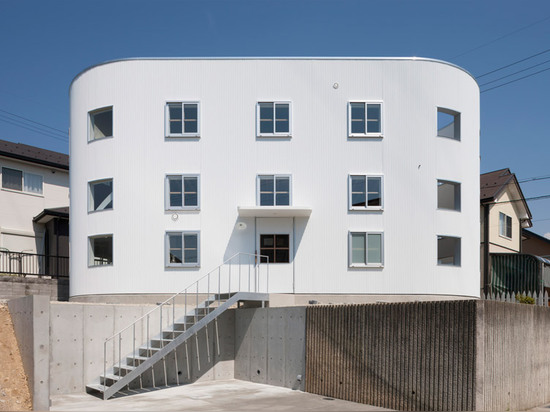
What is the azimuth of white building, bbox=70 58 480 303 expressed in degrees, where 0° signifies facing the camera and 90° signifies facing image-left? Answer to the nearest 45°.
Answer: approximately 0°

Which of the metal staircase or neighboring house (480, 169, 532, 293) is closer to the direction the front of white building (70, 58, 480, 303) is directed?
the metal staircase

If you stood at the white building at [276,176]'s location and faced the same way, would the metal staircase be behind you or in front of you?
in front

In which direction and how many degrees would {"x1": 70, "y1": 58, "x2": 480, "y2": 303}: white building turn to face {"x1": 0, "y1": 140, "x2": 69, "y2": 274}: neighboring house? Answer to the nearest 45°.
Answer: approximately 135° to its right

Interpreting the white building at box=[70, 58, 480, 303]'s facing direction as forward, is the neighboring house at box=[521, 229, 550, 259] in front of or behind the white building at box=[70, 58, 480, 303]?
behind
